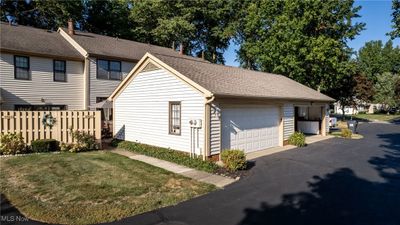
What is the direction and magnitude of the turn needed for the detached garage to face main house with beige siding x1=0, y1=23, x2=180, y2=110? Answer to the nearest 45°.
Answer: approximately 180°

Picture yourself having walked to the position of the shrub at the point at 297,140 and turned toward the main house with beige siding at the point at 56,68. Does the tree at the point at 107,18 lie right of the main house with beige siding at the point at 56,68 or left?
right

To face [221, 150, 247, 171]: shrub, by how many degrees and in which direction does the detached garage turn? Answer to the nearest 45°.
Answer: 0° — it already faces it

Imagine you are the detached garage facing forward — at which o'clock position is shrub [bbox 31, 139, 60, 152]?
The shrub is roughly at 4 o'clock from the detached garage.

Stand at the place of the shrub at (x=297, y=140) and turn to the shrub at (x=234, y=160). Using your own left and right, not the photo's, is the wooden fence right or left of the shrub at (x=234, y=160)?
right

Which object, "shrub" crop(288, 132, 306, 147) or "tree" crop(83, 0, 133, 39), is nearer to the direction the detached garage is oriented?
the shrub

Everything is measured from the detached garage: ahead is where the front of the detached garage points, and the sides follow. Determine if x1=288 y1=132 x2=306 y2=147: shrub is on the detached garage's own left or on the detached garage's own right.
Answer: on the detached garage's own left

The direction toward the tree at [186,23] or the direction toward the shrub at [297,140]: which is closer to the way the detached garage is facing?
the shrub

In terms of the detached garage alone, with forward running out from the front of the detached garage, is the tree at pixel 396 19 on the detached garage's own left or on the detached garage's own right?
on the detached garage's own left

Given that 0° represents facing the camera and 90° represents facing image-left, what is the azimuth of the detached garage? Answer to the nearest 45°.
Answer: approximately 315°

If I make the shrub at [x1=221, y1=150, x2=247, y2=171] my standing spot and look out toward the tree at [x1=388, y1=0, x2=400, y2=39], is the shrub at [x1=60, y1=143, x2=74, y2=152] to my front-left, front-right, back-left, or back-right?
back-left
